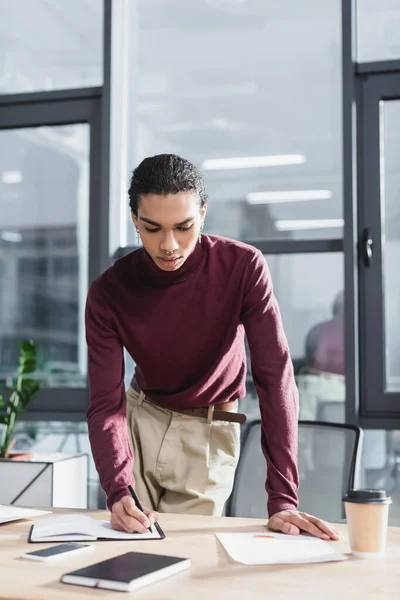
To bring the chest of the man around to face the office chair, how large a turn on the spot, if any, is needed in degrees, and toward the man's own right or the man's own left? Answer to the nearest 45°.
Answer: approximately 135° to the man's own left

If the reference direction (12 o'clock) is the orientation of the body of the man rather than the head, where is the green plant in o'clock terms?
The green plant is roughly at 5 o'clock from the man.

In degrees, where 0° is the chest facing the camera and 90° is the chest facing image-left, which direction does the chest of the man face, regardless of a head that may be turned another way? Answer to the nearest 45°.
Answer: approximately 0°

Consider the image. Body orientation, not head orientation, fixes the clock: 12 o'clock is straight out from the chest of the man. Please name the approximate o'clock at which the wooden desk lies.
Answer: The wooden desk is roughly at 12 o'clock from the man.

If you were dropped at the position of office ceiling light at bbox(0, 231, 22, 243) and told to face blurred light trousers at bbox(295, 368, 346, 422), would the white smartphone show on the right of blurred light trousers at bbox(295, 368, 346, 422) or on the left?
right

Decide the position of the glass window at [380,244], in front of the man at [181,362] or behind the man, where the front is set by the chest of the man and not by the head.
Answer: behind

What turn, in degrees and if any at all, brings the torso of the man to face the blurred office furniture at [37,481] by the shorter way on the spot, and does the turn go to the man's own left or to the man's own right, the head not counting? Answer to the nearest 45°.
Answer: approximately 135° to the man's own right
